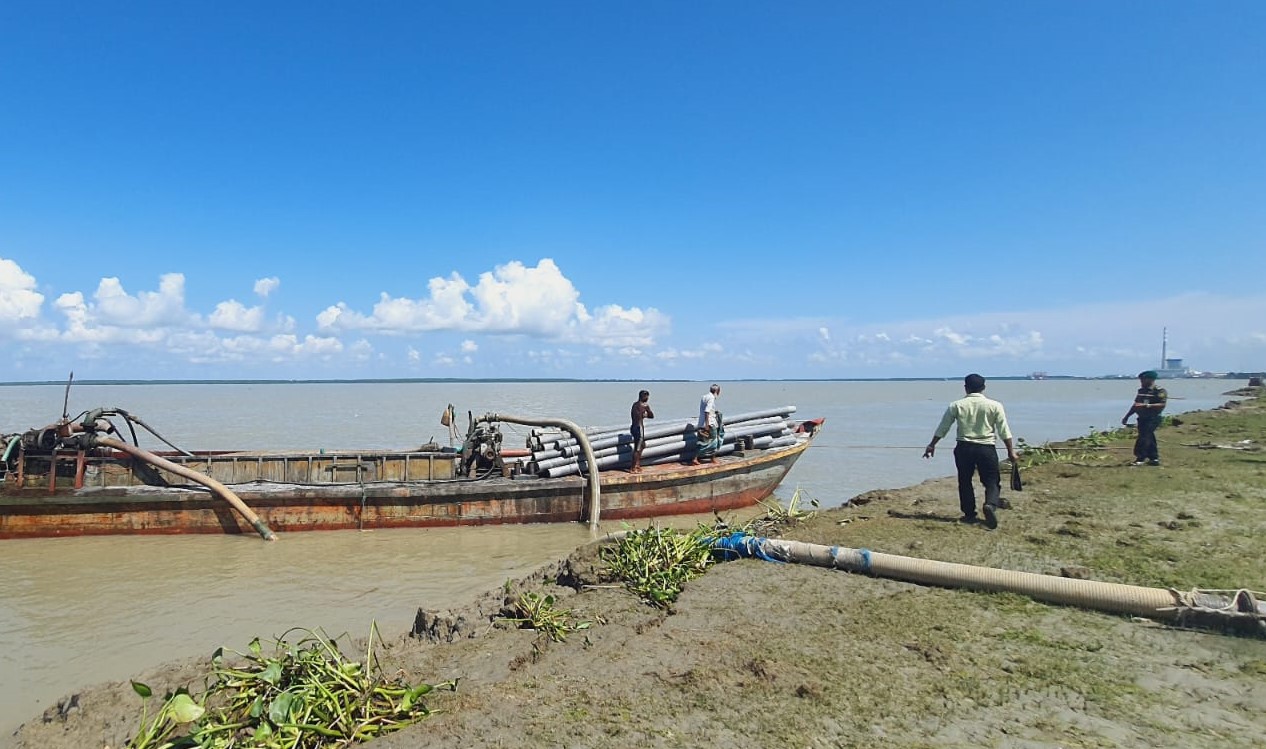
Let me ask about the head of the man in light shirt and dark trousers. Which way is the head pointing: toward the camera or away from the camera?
away from the camera

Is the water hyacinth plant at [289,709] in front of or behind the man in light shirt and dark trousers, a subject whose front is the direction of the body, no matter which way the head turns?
behind

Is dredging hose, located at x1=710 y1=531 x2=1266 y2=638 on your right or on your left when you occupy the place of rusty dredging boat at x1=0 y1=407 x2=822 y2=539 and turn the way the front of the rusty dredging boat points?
on your right

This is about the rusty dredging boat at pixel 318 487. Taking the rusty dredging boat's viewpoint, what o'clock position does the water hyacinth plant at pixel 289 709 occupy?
The water hyacinth plant is roughly at 3 o'clock from the rusty dredging boat.

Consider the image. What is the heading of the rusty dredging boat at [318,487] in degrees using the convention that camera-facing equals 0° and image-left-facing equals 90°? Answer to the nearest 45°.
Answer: approximately 270°

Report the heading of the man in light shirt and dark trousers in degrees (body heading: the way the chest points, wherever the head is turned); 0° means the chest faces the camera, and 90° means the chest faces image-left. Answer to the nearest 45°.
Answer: approximately 180°
